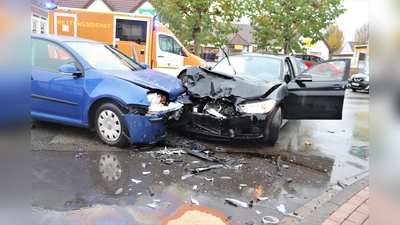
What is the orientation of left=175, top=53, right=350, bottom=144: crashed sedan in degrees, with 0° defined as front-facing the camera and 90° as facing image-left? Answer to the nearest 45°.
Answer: approximately 45°

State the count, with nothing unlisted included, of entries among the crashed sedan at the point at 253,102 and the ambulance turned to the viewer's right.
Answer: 1

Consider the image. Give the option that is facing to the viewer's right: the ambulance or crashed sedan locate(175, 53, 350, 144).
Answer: the ambulance

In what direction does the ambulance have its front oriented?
to the viewer's right

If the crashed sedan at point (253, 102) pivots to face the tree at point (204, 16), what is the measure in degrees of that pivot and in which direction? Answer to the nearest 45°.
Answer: approximately 135° to its right

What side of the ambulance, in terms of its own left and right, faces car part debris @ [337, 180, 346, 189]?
right

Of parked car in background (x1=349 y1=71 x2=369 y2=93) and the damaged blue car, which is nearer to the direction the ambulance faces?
the parked car in background
